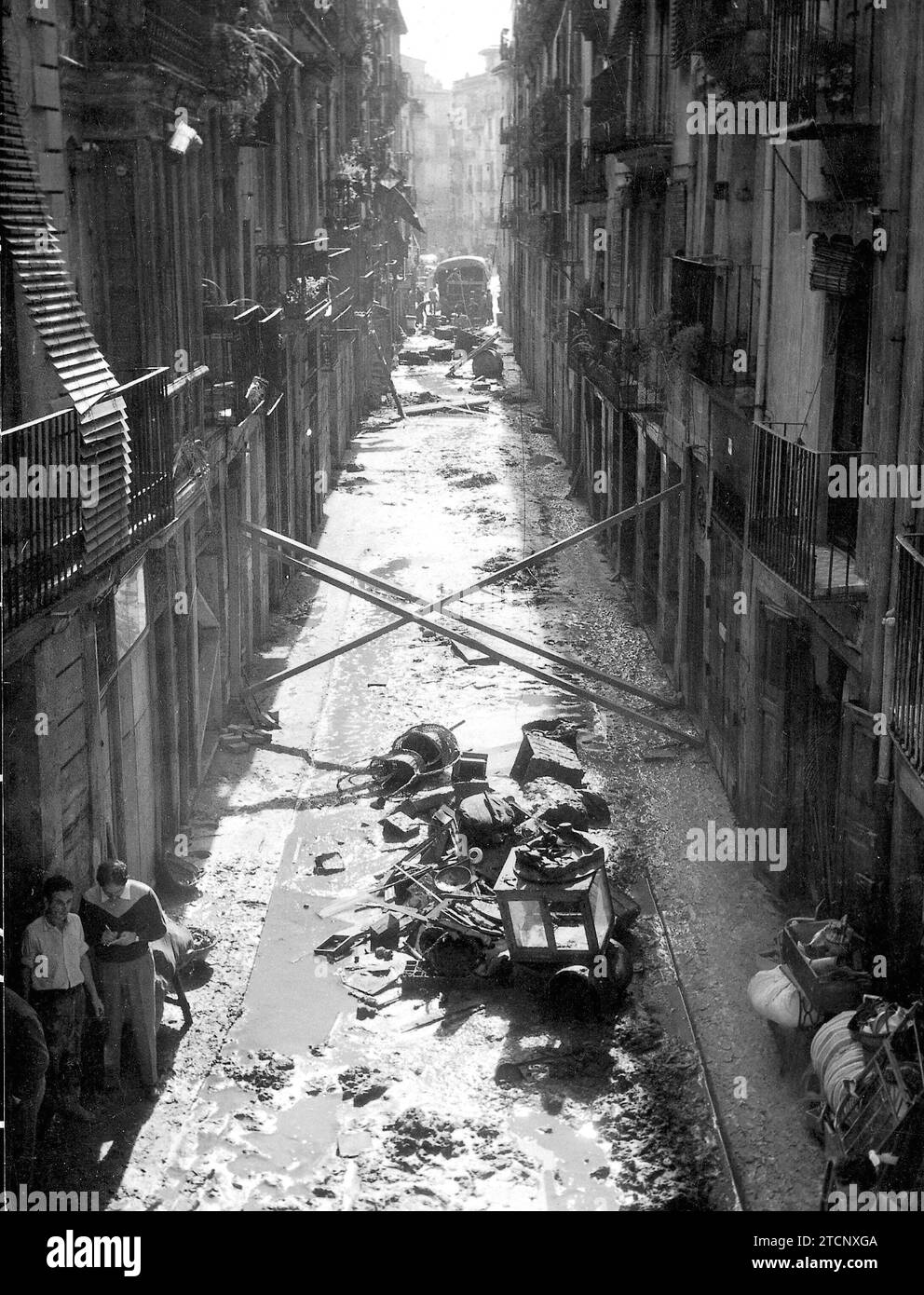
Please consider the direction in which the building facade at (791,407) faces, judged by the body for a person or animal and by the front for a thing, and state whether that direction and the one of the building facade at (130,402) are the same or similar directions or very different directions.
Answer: very different directions

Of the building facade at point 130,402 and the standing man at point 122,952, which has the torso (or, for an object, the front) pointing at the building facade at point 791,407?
the building facade at point 130,402

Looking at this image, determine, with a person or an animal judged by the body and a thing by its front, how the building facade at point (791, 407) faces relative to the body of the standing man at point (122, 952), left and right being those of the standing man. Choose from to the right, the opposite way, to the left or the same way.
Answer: to the right

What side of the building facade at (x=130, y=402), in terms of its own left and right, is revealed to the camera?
right

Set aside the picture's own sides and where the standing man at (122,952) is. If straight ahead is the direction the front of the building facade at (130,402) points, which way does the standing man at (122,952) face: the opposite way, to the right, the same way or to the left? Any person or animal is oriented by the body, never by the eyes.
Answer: to the right

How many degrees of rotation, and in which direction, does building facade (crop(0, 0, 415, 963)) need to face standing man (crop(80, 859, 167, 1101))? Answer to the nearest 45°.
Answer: approximately 90° to its right

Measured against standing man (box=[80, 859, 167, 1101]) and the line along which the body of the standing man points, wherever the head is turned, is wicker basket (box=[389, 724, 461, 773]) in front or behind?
behind

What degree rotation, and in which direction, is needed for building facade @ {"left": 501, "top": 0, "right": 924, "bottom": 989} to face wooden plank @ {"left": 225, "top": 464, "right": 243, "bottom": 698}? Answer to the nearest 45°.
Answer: approximately 45° to its right

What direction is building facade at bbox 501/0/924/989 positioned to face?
to the viewer's left

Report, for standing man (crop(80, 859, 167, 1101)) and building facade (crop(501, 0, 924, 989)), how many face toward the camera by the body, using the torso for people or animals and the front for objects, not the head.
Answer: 1

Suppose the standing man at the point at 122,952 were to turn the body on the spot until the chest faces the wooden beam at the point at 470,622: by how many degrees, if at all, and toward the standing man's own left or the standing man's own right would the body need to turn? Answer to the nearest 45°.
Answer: approximately 135° to the standing man's own left
